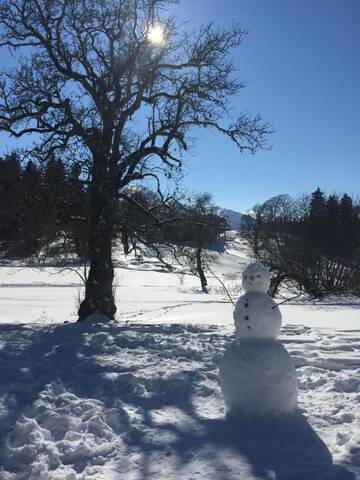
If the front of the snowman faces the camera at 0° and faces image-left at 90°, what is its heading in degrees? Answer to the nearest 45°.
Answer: approximately 45°
